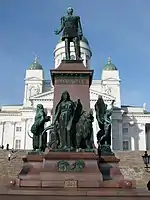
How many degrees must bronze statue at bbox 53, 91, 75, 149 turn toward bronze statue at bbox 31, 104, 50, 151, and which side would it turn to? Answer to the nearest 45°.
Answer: approximately 135° to its right

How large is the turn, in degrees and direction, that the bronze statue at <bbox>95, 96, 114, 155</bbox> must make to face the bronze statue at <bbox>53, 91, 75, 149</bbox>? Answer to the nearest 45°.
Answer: approximately 135° to its right

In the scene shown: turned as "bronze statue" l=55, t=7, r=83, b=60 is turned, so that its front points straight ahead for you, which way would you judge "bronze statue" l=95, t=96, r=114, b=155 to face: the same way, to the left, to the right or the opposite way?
to the left

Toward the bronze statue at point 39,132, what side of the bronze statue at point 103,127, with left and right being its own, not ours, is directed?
back

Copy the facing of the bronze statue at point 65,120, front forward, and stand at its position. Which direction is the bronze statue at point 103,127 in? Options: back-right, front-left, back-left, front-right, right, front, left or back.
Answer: back-left

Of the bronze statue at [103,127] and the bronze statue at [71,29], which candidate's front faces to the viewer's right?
the bronze statue at [103,127]

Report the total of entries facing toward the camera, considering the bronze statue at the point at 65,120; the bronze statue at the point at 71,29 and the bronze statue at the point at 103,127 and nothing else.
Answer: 2

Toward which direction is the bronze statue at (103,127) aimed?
to the viewer's right
